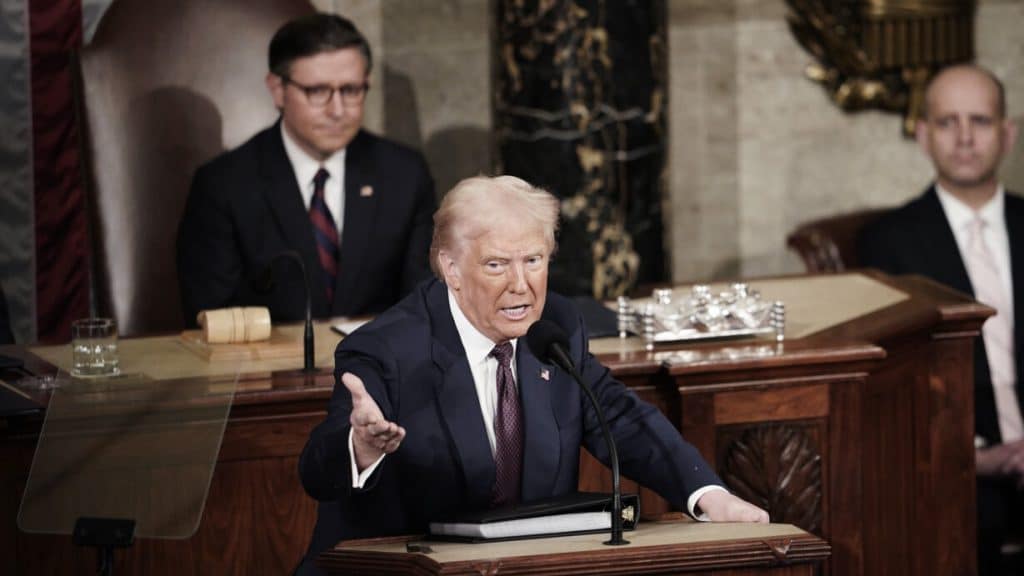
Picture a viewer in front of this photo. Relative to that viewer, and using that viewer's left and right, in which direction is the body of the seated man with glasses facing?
facing the viewer and to the right of the viewer

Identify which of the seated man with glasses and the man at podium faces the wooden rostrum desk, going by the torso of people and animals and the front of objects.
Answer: the seated man with glasses

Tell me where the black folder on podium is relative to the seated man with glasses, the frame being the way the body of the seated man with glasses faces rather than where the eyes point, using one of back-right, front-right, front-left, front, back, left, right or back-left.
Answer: front-right

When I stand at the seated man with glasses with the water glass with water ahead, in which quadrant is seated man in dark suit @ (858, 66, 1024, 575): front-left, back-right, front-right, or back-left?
back-left

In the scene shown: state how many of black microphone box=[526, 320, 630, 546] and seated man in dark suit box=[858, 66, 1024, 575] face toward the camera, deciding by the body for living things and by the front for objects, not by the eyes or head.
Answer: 1

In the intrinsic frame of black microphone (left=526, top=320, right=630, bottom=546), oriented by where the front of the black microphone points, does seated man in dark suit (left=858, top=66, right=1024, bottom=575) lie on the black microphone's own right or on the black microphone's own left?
on the black microphone's own right

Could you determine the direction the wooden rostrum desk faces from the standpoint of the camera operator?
facing the viewer

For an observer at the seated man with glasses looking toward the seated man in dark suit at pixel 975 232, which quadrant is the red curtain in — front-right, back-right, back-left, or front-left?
back-left

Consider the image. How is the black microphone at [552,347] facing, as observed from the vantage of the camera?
facing away from the viewer and to the left of the viewer

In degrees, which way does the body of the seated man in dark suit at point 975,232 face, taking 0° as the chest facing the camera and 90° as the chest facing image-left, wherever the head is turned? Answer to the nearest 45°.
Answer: approximately 0°

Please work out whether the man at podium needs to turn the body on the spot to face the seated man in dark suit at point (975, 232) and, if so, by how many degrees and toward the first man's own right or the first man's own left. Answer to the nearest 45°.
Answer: approximately 90° to the first man's own left
